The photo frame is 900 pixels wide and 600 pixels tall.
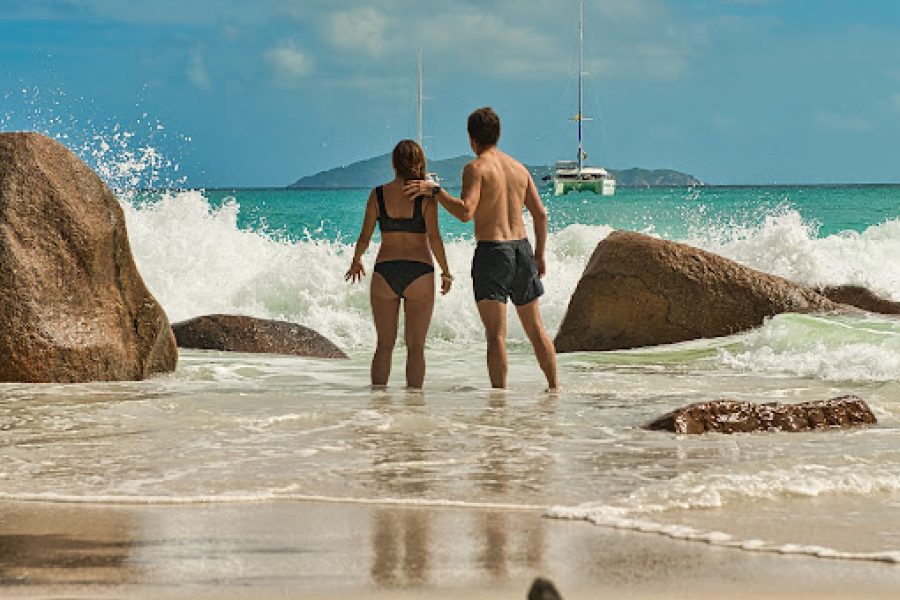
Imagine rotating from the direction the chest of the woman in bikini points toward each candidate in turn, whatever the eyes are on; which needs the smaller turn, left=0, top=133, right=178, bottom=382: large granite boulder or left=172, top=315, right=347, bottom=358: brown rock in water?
the brown rock in water

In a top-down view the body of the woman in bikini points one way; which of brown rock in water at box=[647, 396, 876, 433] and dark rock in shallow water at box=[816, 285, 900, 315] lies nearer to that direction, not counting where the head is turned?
the dark rock in shallow water

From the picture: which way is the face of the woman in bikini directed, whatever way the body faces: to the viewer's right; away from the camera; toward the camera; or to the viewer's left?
away from the camera

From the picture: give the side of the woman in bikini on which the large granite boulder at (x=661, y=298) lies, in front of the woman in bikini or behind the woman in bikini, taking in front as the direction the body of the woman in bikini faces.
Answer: in front

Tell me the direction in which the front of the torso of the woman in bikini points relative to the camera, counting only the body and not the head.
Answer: away from the camera

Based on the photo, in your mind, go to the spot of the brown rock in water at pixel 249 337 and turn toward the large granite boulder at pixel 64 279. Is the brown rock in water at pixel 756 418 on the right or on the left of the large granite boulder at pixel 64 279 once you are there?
left

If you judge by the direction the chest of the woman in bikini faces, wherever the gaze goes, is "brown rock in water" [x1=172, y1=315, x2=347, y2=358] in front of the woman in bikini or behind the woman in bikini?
in front

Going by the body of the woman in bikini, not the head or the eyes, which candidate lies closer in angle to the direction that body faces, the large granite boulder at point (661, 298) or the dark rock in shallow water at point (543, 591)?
the large granite boulder

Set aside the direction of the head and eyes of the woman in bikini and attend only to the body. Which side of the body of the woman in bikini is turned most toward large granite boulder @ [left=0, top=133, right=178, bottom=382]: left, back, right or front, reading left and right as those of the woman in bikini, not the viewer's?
left

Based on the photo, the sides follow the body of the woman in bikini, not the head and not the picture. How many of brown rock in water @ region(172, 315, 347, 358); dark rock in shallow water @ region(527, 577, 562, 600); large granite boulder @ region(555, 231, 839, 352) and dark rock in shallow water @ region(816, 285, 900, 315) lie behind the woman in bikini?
1

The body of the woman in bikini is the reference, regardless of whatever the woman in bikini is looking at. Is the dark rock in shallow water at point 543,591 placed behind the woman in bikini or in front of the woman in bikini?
behind

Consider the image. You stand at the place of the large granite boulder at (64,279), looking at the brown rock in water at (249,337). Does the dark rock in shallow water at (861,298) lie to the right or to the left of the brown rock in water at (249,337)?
right

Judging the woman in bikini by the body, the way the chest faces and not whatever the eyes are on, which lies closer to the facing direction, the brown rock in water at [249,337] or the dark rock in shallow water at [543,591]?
the brown rock in water
